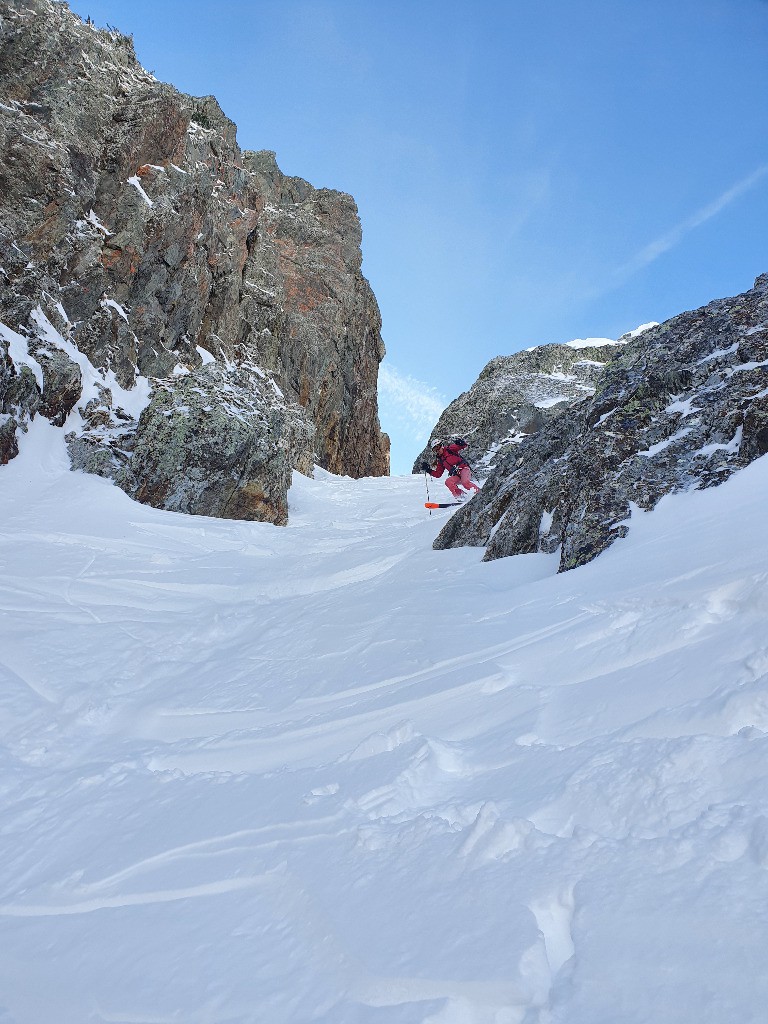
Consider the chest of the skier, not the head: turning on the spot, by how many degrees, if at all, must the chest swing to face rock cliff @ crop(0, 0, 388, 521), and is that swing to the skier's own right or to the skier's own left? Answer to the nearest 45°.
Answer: approximately 45° to the skier's own right

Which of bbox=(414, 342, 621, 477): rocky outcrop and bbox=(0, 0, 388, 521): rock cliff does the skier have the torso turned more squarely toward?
the rock cliff

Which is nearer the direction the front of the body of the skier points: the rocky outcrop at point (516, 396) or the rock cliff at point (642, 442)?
the rock cliff

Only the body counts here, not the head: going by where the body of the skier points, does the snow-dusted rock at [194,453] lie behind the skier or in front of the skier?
in front

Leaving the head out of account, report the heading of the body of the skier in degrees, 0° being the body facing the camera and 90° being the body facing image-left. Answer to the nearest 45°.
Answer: approximately 45°

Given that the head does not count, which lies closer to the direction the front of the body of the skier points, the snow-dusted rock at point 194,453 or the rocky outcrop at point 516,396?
the snow-dusted rock

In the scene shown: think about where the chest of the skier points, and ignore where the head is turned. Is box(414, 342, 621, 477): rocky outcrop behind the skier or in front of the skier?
behind
